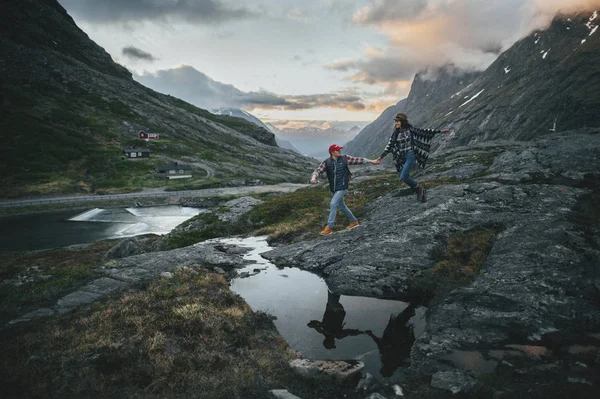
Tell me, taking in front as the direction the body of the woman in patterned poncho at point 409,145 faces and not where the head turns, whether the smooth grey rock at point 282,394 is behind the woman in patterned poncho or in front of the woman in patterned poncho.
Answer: in front

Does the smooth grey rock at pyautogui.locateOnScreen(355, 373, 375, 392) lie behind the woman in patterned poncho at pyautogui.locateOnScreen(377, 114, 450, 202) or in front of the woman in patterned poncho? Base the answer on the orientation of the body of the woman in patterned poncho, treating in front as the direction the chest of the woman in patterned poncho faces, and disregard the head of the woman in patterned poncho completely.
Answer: in front

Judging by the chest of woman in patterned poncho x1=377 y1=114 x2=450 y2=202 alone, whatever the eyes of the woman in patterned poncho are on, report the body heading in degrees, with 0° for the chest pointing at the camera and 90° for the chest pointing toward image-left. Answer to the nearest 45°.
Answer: approximately 45°

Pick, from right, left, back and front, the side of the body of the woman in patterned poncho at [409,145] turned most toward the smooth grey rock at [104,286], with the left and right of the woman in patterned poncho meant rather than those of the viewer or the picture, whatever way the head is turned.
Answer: front

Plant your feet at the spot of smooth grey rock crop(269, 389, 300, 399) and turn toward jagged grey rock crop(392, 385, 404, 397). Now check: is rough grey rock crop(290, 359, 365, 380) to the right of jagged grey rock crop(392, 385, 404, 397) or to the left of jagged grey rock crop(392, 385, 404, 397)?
left

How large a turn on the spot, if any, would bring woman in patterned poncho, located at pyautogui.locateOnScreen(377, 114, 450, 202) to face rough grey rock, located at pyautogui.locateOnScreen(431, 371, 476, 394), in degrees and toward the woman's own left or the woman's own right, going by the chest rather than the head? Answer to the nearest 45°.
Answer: approximately 45° to the woman's own left

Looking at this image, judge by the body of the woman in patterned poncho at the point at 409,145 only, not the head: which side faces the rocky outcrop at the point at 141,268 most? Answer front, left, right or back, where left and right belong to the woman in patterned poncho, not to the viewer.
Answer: front
